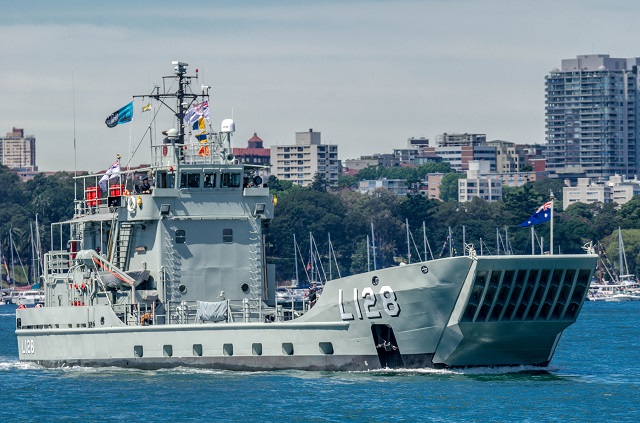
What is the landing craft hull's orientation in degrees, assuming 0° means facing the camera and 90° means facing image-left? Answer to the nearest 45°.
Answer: approximately 315°
